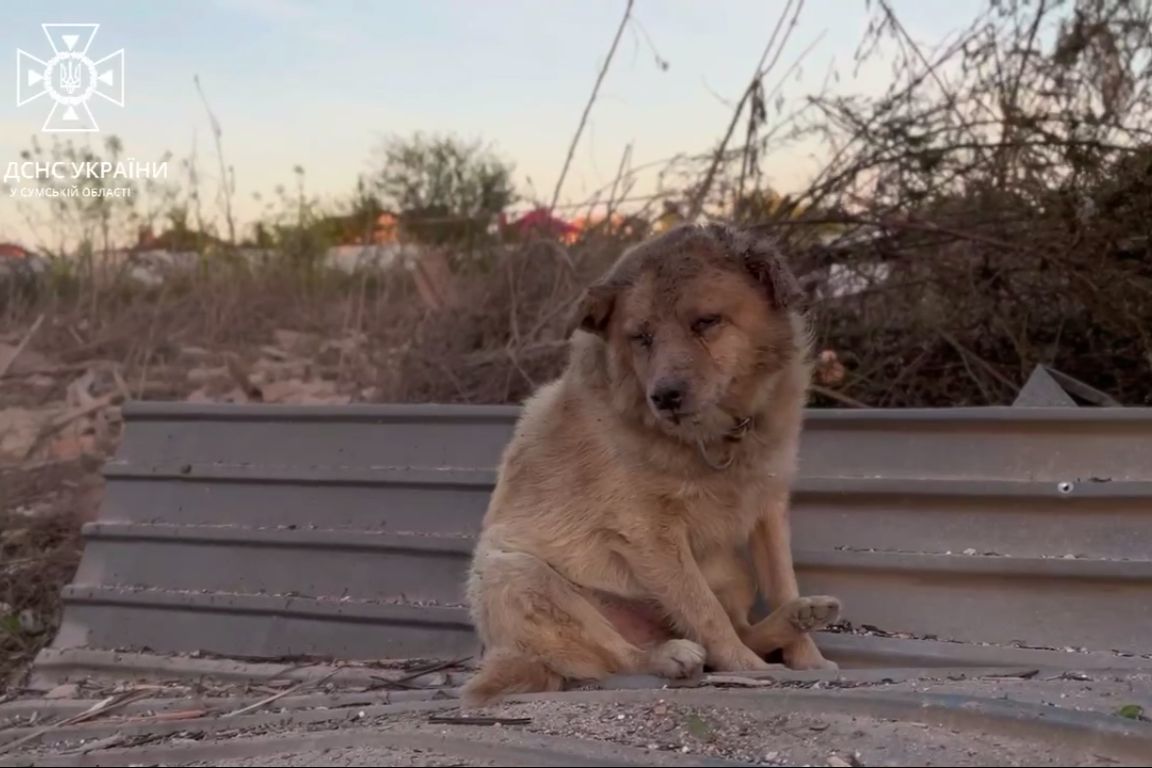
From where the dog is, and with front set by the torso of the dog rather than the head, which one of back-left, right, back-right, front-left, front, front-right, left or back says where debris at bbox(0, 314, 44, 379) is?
back

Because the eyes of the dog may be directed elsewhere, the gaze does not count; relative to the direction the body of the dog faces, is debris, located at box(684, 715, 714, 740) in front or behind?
in front

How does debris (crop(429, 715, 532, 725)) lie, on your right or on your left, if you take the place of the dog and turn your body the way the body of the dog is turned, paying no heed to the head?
on your right

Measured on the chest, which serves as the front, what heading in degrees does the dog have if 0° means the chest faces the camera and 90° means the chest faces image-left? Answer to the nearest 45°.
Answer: approximately 315°

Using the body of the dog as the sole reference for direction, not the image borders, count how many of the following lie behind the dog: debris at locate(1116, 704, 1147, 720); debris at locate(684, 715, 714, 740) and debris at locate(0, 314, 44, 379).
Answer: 1

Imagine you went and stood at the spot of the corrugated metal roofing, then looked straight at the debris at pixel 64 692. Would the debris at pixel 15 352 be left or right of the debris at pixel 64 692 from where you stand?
right

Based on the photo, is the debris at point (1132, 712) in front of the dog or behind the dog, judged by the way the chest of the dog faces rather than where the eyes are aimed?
in front
